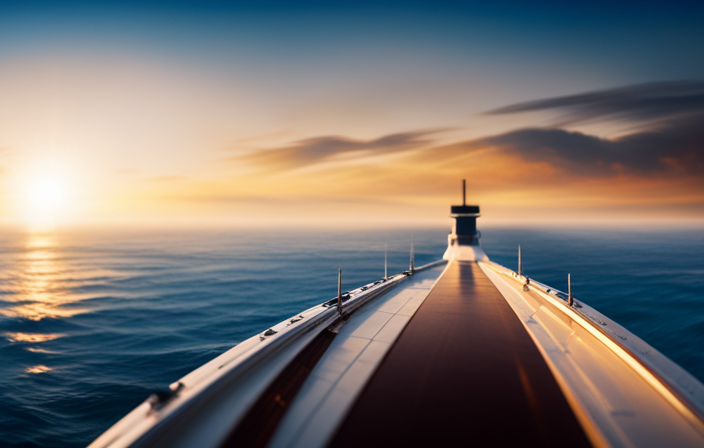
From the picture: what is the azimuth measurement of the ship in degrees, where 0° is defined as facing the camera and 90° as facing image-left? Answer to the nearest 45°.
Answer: approximately 180°
